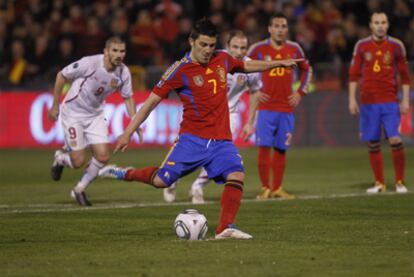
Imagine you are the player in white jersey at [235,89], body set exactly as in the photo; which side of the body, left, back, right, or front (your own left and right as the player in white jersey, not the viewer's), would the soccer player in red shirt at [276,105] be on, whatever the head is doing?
left

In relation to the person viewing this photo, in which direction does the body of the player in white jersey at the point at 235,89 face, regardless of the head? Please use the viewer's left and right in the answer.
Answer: facing the viewer and to the right of the viewer

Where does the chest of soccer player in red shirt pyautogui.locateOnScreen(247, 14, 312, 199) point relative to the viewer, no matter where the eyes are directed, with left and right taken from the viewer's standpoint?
facing the viewer

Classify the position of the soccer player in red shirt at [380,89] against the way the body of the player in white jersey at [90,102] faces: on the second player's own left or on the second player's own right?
on the second player's own left

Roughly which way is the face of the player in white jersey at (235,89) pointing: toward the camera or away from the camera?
toward the camera

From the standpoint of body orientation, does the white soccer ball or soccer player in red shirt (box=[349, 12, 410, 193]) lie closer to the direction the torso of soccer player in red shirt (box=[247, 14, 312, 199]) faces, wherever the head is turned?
the white soccer ball

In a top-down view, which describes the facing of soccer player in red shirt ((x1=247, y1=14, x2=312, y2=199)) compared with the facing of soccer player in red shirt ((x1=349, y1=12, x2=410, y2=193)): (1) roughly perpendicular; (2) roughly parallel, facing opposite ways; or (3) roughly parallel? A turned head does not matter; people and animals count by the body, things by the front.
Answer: roughly parallel

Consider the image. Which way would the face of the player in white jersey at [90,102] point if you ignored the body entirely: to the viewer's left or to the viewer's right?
to the viewer's right

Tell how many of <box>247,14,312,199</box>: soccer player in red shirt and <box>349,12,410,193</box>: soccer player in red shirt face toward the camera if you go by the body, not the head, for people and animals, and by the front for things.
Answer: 2

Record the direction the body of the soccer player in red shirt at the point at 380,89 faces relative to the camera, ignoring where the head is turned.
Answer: toward the camera

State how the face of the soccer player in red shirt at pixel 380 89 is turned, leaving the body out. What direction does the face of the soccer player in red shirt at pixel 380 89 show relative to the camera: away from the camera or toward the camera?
toward the camera
